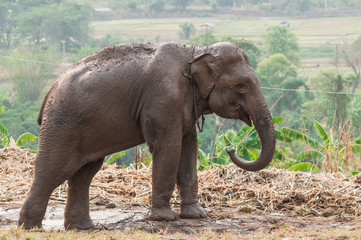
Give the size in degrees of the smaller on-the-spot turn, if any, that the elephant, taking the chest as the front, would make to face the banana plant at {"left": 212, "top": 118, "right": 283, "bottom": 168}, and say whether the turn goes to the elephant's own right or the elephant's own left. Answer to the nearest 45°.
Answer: approximately 45° to the elephant's own left

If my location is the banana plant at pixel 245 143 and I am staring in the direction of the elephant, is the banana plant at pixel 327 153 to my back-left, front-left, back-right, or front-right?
back-left

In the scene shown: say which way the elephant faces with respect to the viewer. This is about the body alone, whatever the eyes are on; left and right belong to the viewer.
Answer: facing to the right of the viewer

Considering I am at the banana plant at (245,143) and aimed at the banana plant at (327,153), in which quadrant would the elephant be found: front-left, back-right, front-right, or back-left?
back-right

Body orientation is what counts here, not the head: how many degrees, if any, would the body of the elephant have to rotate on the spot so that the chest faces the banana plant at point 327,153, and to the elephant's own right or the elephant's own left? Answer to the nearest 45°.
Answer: approximately 45° to the elephant's own left
